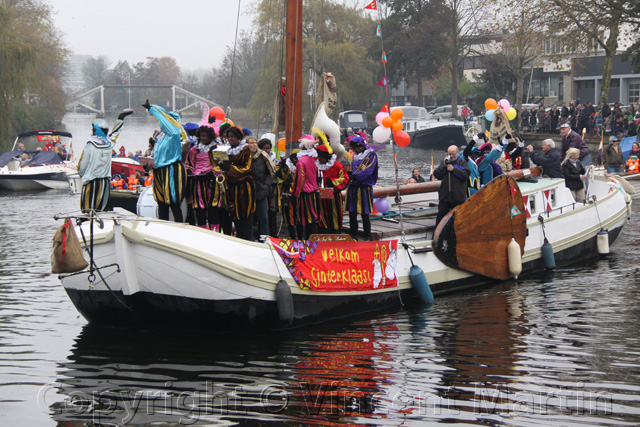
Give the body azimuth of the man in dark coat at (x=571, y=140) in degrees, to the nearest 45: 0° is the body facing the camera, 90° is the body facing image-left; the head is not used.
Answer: approximately 45°

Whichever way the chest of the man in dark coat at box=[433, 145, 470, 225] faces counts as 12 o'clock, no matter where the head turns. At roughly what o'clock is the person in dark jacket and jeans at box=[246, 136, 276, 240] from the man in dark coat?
The person in dark jacket and jeans is roughly at 2 o'clock from the man in dark coat.

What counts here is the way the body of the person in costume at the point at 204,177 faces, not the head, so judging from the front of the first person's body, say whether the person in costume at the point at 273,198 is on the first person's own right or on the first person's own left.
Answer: on the first person's own left

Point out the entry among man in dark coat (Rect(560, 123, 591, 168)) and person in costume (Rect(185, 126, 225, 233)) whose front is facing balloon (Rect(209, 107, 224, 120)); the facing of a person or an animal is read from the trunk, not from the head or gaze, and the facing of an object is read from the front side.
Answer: the man in dark coat

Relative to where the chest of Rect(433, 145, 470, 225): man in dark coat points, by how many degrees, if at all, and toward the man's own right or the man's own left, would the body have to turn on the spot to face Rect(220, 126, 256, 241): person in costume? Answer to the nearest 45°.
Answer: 0° — they already face them

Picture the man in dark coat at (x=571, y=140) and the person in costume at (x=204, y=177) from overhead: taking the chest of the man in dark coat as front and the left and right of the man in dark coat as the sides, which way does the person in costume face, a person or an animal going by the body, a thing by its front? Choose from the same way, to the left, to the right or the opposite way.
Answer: to the left
